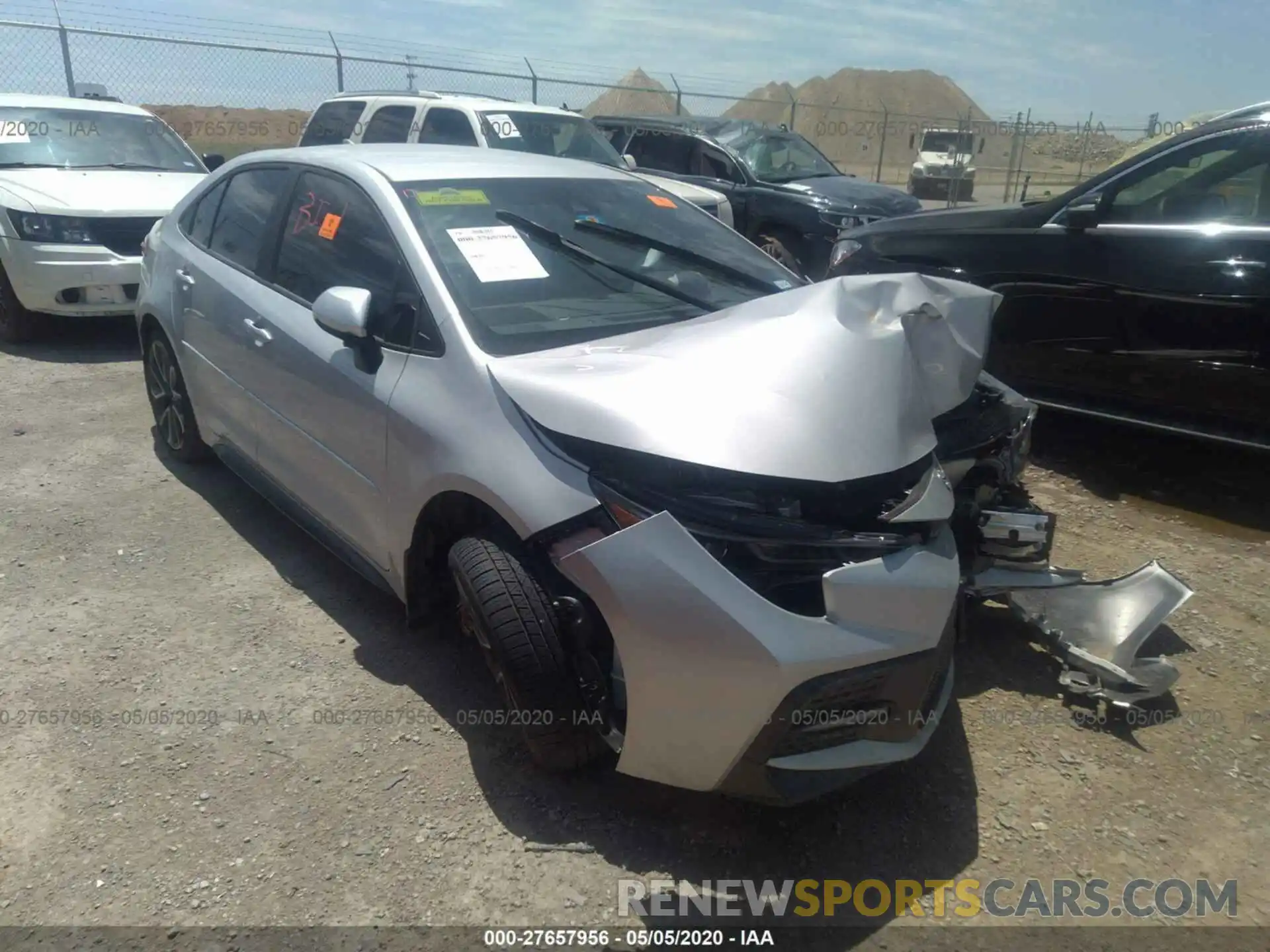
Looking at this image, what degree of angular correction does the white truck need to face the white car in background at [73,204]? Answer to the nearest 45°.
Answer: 0° — it already faces it

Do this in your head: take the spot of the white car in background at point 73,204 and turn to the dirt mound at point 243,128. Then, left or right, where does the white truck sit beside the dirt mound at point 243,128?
right

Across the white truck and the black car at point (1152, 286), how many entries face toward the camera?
1

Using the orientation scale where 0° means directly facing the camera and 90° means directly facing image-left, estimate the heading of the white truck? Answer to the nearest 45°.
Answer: approximately 0°

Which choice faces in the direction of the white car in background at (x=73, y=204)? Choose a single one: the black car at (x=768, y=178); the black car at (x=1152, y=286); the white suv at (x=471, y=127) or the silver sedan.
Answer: the black car at (x=1152, y=286)

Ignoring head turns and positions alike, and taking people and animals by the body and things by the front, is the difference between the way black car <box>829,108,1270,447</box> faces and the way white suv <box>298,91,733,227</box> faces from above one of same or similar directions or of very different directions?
very different directions

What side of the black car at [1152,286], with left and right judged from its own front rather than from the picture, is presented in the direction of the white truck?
right

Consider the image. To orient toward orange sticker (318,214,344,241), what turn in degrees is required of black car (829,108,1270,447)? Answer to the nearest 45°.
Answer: approximately 45° to its left

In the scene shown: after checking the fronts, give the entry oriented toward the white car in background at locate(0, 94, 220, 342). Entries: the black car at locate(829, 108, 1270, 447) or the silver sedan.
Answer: the black car

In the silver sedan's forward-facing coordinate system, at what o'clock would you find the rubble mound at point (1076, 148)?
The rubble mound is roughly at 8 o'clock from the silver sedan.

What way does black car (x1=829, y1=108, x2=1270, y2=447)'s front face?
to the viewer's left

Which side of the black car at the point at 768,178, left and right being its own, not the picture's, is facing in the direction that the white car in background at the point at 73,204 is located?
right

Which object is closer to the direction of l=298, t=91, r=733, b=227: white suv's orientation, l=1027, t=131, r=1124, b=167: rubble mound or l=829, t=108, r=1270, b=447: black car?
the black car

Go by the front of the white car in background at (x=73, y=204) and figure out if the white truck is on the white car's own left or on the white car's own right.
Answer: on the white car's own left
